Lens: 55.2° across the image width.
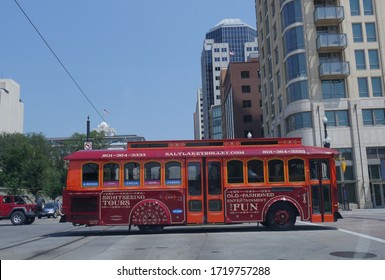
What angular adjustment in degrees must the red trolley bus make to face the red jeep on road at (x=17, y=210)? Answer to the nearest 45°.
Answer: approximately 135° to its left

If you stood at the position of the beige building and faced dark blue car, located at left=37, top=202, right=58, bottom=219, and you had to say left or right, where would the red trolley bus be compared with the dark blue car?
left

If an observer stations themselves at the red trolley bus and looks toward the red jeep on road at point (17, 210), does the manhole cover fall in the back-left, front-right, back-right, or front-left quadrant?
back-left

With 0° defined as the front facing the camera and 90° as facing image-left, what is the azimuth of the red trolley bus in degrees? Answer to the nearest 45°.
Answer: approximately 270°

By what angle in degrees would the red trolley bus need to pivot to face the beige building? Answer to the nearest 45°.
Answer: approximately 45° to its left

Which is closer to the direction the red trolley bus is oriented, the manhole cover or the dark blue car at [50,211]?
the manhole cover

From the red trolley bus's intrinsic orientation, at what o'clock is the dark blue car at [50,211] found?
The dark blue car is roughly at 8 o'clock from the red trolley bus.

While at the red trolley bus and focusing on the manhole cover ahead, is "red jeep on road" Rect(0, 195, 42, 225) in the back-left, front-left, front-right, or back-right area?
back-right

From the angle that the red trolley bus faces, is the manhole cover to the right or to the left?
on its right
